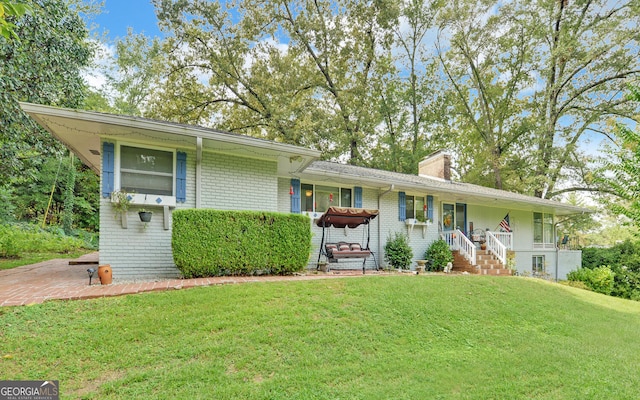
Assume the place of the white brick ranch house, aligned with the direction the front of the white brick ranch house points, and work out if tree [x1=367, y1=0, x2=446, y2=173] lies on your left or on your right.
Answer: on your left

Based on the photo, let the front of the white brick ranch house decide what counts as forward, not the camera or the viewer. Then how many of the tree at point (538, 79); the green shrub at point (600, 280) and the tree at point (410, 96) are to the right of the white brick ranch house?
0

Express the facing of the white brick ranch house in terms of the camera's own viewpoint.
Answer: facing the viewer and to the right of the viewer

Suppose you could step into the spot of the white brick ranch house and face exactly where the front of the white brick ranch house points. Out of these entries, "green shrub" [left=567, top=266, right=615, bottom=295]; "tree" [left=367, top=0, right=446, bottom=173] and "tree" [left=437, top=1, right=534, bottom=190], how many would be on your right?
0

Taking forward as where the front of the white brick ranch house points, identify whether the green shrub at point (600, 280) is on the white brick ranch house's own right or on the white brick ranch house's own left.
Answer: on the white brick ranch house's own left

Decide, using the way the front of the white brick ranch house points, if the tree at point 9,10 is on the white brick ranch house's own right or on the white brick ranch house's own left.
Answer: on the white brick ranch house's own right

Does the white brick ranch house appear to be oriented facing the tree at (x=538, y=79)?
no

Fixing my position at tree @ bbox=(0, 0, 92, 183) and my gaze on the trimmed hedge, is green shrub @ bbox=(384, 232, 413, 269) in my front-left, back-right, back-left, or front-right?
front-left
